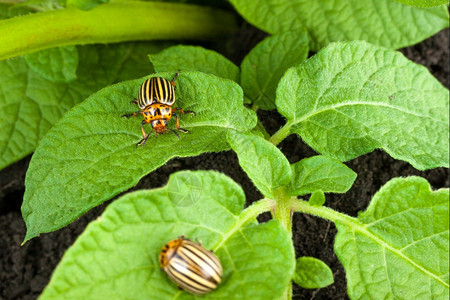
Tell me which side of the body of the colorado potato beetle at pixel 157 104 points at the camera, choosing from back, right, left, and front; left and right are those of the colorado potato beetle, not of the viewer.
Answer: front

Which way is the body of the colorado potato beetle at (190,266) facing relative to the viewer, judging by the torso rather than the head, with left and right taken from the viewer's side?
facing away from the viewer and to the left of the viewer

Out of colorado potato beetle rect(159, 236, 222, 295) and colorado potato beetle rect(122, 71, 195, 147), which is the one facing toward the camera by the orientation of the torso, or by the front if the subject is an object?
colorado potato beetle rect(122, 71, 195, 147)

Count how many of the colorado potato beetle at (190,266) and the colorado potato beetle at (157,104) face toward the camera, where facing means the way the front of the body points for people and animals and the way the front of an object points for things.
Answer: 1
